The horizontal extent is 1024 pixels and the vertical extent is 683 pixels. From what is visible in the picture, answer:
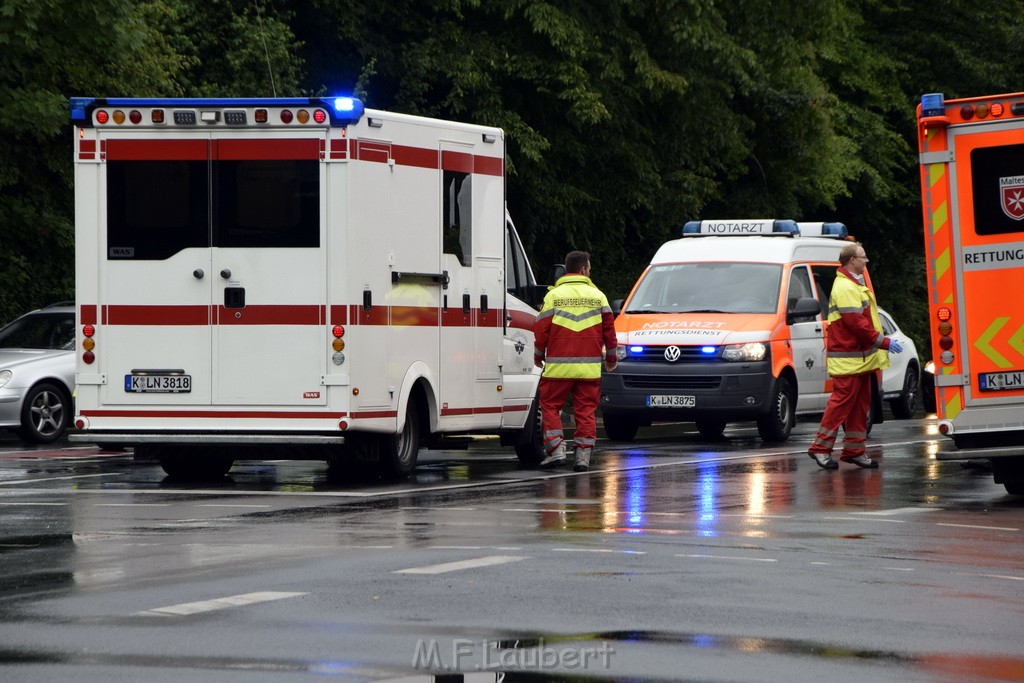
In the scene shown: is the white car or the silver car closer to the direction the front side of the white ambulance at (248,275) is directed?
the white car

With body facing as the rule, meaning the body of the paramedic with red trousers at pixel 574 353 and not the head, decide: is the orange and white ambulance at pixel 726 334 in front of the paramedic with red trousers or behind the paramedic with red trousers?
in front

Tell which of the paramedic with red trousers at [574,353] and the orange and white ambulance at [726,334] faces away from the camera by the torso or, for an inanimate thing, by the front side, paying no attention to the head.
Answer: the paramedic with red trousers

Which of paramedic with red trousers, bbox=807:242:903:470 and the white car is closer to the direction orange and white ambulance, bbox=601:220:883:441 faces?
the paramedic with red trousers

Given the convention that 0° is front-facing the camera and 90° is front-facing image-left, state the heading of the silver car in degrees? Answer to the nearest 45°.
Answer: approximately 45°

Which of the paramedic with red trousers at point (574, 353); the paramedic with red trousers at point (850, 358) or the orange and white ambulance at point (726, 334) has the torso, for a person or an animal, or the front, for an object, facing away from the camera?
the paramedic with red trousers at point (574, 353)

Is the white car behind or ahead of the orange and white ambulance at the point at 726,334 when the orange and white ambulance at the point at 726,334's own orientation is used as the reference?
behind
